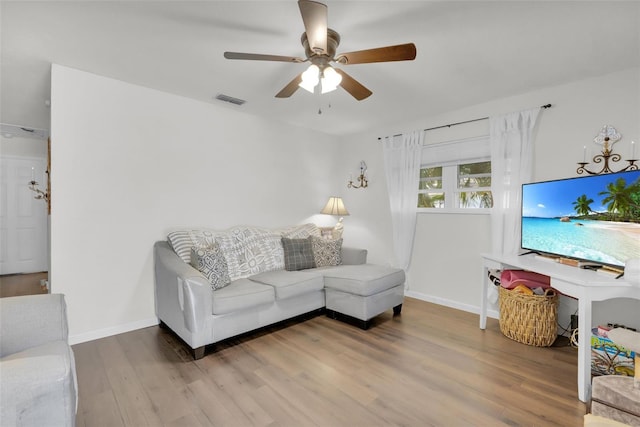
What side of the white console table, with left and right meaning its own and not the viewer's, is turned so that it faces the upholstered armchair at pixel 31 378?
front

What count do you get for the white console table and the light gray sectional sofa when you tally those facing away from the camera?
0

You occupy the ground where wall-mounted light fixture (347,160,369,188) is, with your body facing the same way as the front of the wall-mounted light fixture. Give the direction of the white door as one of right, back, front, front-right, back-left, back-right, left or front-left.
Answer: front-right

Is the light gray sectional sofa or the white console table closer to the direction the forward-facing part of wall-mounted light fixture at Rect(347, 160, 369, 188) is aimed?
the light gray sectional sofa

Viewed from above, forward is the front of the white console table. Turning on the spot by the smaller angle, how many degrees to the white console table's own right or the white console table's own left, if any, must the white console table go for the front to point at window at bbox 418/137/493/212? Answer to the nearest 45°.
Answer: approximately 90° to the white console table's own right

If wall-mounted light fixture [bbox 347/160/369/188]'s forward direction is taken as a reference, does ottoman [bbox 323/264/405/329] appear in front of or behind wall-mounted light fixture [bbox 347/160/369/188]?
in front

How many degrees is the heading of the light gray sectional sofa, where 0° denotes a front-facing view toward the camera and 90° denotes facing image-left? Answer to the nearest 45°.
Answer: approximately 315°

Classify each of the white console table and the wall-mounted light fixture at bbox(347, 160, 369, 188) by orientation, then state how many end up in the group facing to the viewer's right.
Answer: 0

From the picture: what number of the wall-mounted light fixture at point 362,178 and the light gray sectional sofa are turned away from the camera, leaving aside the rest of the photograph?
0

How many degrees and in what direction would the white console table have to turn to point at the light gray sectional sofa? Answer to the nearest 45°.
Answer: approximately 45° to its right

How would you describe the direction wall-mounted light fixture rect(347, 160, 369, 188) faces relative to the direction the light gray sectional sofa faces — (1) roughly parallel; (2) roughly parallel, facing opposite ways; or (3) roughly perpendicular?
roughly perpendicular

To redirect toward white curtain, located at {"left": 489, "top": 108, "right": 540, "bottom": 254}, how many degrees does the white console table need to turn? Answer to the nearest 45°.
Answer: approximately 90° to its right

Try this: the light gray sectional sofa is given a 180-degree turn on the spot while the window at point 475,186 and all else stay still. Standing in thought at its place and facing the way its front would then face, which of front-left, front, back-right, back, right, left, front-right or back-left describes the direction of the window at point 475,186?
back-right
